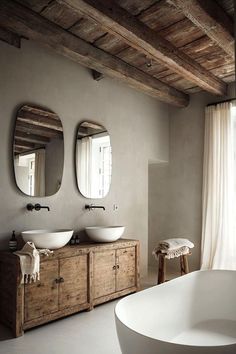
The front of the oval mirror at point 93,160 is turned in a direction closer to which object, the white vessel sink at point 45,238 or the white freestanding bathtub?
the white freestanding bathtub

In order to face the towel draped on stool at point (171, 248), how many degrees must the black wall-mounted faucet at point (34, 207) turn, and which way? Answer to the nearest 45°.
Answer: approximately 45° to its left

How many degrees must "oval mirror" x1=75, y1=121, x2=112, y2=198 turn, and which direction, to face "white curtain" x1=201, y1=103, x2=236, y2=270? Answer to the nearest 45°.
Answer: approximately 45° to its left

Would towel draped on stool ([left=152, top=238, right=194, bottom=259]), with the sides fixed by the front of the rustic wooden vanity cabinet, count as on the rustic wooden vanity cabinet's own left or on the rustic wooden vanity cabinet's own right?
on the rustic wooden vanity cabinet's own left

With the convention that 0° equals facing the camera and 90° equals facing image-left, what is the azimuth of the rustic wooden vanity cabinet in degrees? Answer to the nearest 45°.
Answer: approximately 315°
